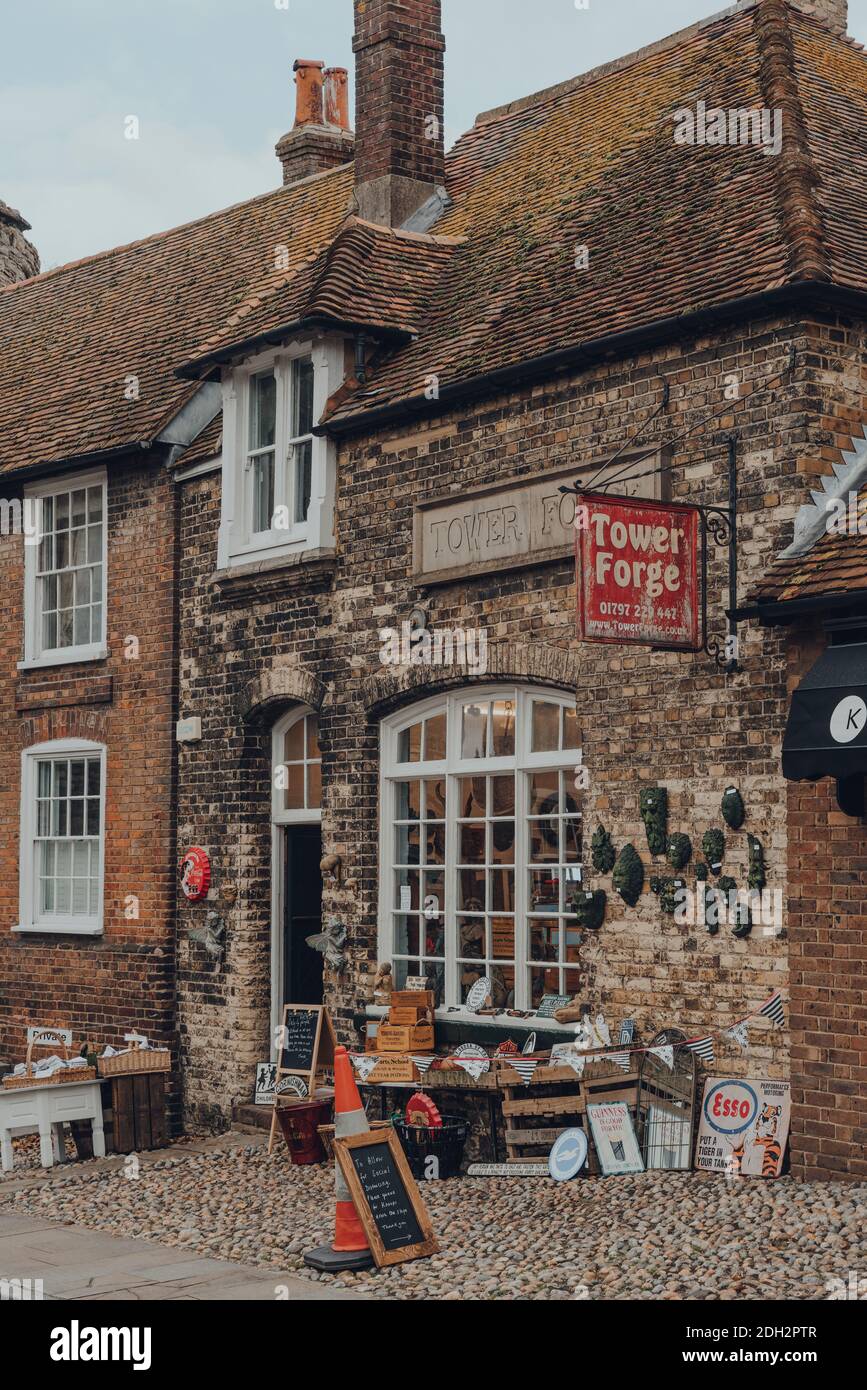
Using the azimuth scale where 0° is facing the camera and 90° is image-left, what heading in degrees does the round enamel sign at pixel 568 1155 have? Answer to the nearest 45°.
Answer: approximately 45°

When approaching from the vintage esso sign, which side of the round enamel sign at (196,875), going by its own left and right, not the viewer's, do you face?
left

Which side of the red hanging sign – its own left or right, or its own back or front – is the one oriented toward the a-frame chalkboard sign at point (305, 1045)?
back

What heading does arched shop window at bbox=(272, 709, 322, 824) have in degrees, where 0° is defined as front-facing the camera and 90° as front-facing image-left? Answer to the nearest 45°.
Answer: approximately 45°

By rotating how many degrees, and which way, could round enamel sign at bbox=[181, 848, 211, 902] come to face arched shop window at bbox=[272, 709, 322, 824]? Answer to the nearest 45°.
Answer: approximately 90° to its left

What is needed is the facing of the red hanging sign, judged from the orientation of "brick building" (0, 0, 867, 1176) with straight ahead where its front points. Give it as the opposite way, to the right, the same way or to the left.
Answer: to the left

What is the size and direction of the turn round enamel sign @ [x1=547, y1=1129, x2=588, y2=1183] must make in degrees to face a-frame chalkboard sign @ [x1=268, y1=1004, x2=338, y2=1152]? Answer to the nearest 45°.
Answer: approximately 90° to its right

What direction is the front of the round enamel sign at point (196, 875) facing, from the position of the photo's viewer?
facing the viewer and to the left of the viewer

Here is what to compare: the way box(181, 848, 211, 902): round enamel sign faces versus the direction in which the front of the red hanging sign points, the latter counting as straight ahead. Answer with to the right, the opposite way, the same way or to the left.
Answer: to the right

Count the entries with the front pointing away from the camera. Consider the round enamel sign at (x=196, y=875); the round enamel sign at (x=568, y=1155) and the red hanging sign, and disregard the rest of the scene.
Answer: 0
